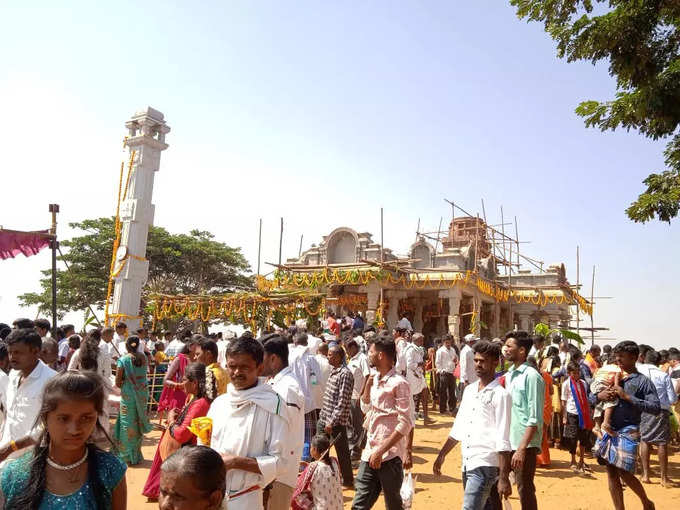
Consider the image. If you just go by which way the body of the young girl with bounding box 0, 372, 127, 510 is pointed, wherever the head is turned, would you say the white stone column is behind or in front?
behind

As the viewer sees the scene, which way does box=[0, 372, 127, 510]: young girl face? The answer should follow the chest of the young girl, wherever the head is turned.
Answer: toward the camera

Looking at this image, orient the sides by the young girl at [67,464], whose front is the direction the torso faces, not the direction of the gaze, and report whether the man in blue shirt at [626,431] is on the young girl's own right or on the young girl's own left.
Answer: on the young girl's own left

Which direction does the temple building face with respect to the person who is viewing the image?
facing the viewer and to the left of the viewer

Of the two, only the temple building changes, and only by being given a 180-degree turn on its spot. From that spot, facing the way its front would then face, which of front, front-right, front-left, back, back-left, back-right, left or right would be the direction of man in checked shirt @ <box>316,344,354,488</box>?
back-right

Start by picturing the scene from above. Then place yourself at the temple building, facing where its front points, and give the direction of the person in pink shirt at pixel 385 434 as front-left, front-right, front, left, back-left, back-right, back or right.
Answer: front-left

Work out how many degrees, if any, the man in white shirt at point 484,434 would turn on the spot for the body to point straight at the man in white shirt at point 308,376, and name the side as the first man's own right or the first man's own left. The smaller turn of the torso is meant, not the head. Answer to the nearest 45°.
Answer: approximately 90° to the first man's own right

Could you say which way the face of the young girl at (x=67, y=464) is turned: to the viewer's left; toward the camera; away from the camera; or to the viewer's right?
toward the camera

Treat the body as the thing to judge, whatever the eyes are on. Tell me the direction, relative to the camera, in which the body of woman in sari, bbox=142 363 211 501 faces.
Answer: to the viewer's left

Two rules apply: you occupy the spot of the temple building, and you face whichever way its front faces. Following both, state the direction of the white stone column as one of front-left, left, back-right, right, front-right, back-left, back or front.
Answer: front

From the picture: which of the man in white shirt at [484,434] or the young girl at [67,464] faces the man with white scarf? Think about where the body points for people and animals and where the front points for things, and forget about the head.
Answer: the man in white shirt
